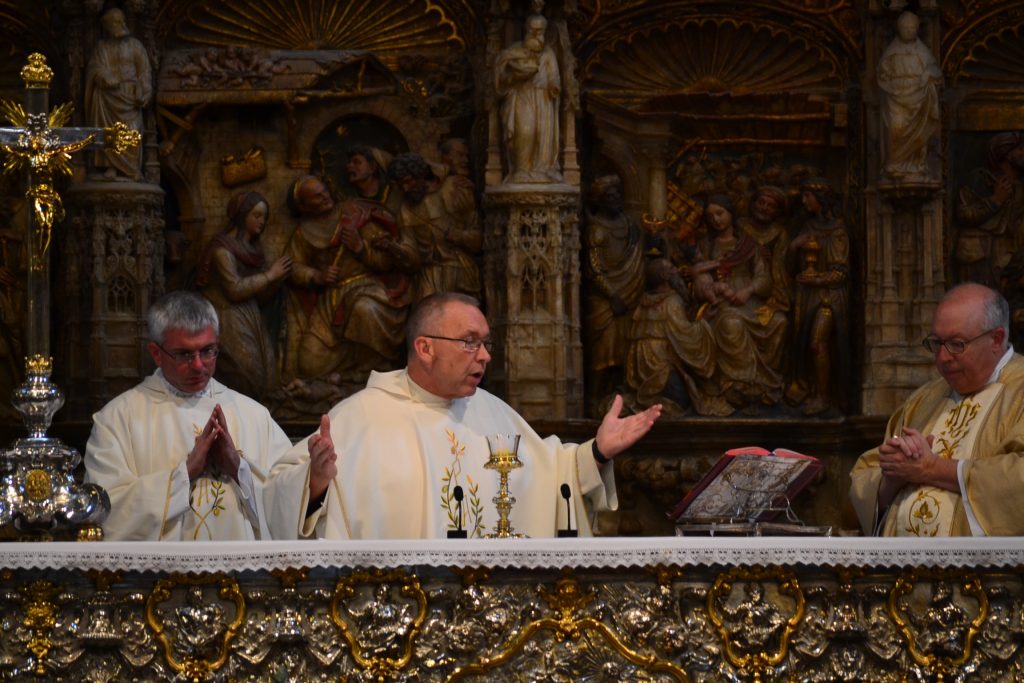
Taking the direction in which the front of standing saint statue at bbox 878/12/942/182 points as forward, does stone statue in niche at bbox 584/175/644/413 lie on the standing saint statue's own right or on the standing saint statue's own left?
on the standing saint statue's own right

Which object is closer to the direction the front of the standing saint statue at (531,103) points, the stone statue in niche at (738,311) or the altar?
the altar

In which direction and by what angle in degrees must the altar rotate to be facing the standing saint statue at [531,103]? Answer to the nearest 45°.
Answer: approximately 180°

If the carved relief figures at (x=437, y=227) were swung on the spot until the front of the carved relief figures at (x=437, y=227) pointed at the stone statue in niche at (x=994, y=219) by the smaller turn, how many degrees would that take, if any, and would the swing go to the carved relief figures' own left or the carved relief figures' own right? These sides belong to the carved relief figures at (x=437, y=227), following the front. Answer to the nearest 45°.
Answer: approximately 135° to the carved relief figures' own left

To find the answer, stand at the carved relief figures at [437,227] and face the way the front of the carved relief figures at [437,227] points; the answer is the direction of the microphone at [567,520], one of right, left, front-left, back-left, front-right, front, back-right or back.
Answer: front-left

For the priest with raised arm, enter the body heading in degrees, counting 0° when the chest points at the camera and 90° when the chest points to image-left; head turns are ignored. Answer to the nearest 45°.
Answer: approximately 315°

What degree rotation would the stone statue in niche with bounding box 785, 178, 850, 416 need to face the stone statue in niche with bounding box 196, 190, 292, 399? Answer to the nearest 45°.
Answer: approximately 45° to its right

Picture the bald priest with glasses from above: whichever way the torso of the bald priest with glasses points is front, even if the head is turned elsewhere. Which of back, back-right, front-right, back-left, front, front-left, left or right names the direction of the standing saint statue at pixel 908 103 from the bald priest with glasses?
back-right

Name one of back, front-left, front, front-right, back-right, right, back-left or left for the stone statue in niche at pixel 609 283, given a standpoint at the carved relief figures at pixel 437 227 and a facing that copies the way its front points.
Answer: back-left
